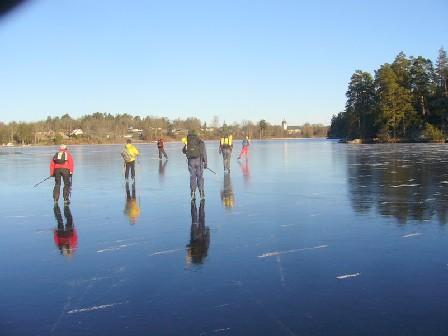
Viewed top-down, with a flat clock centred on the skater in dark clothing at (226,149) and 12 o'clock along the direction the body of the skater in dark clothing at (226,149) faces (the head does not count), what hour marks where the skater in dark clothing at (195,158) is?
the skater in dark clothing at (195,158) is roughly at 6 o'clock from the skater in dark clothing at (226,149).

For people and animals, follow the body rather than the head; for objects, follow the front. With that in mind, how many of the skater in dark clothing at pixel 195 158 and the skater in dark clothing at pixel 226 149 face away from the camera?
2

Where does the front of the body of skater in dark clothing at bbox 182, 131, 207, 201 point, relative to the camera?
away from the camera

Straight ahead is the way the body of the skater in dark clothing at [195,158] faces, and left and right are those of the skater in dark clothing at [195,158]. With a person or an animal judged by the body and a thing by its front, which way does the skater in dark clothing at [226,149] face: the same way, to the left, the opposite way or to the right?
the same way

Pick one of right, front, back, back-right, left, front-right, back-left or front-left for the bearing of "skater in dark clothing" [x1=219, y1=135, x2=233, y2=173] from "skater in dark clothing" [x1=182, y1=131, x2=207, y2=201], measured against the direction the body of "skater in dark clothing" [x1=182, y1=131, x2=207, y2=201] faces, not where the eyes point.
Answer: front

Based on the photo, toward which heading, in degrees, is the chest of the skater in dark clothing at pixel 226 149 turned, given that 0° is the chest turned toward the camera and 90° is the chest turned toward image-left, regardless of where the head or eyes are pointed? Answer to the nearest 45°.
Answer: approximately 180°
